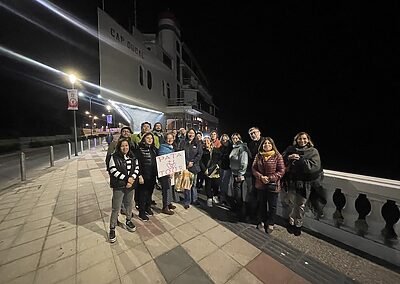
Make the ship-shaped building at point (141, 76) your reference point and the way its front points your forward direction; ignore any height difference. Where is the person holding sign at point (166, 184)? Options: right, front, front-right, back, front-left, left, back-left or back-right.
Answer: front-left

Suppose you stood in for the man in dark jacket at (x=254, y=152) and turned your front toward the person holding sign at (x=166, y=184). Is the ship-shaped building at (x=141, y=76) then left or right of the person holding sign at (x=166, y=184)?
right

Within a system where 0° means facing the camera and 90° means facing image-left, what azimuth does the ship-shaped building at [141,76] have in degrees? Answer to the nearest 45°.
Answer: approximately 45°

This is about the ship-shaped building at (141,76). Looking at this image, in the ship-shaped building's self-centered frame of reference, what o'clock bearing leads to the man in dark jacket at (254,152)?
The man in dark jacket is roughly at 10 o'clock from the ship-shaped building.
